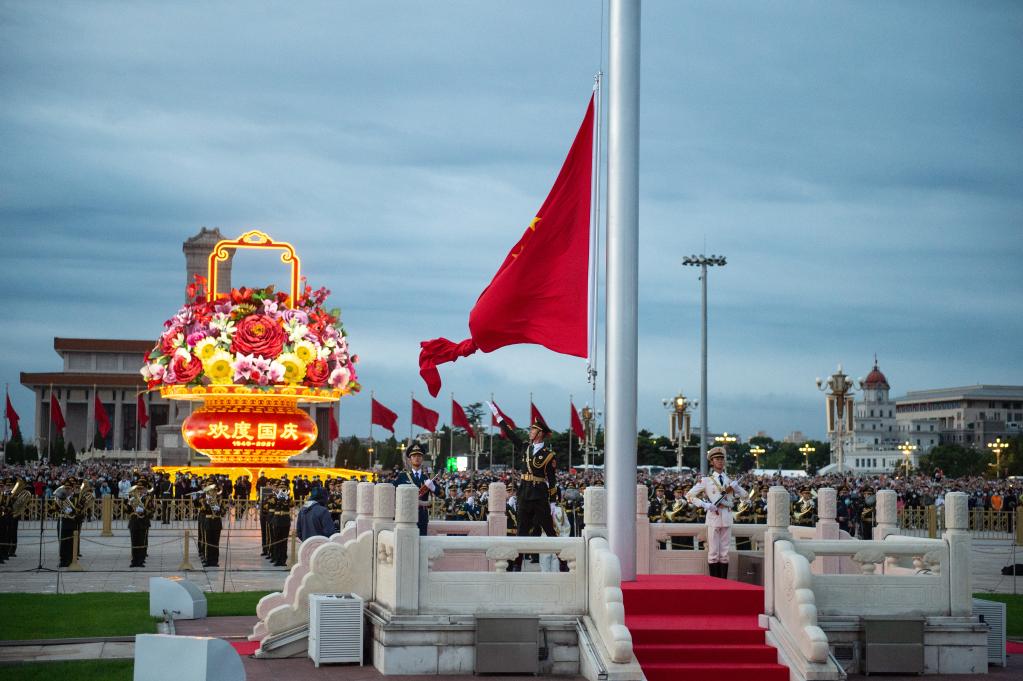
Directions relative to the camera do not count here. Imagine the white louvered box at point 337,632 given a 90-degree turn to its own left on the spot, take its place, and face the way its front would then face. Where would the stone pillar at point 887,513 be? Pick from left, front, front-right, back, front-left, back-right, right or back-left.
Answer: front

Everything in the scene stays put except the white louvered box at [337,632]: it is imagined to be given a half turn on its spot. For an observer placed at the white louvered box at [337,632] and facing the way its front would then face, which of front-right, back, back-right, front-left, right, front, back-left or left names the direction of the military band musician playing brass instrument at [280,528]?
front

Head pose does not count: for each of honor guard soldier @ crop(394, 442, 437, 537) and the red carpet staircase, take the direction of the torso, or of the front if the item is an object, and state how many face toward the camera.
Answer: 2

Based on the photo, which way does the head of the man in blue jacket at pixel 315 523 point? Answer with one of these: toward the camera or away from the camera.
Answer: away from the camera

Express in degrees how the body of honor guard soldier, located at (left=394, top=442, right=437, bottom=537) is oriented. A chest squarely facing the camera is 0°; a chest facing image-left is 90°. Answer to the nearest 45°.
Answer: approximately 0°

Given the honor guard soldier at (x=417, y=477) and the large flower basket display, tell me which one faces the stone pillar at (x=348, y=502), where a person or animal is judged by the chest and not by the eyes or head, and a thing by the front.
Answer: the large flower basket display

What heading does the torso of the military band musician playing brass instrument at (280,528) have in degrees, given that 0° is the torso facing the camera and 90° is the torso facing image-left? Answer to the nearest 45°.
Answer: approximately 315°
